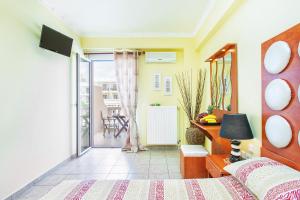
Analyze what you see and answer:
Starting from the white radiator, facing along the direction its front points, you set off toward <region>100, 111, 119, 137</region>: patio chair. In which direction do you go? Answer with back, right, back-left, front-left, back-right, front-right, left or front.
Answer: back-right

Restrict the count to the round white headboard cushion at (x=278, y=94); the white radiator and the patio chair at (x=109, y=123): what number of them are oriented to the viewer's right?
1

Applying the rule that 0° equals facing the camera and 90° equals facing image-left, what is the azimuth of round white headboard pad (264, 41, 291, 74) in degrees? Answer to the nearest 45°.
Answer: approximately 45°

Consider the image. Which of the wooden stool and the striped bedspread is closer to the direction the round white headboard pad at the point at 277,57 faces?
the striped bedspread

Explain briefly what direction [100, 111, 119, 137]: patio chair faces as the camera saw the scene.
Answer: facing to the right of the viewer

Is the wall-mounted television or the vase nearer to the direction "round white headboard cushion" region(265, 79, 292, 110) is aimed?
the wall-mounted television

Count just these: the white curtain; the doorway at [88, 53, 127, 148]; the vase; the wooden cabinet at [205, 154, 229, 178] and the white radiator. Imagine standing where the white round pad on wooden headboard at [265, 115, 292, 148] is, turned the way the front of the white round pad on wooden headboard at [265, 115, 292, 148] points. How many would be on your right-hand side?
5

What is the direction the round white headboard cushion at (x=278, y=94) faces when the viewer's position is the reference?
facing the viewer and to the left of the viewer

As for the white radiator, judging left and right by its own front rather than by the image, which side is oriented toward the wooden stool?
front

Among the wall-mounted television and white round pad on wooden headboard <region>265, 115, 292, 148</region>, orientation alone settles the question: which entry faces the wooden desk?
the wall-mounted television

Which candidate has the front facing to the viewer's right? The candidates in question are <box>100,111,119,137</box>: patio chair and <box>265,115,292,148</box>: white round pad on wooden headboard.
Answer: the patio chair

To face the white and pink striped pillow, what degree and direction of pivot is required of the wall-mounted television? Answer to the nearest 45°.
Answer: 0° — it already faces it

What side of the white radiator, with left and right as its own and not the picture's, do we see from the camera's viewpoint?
front
